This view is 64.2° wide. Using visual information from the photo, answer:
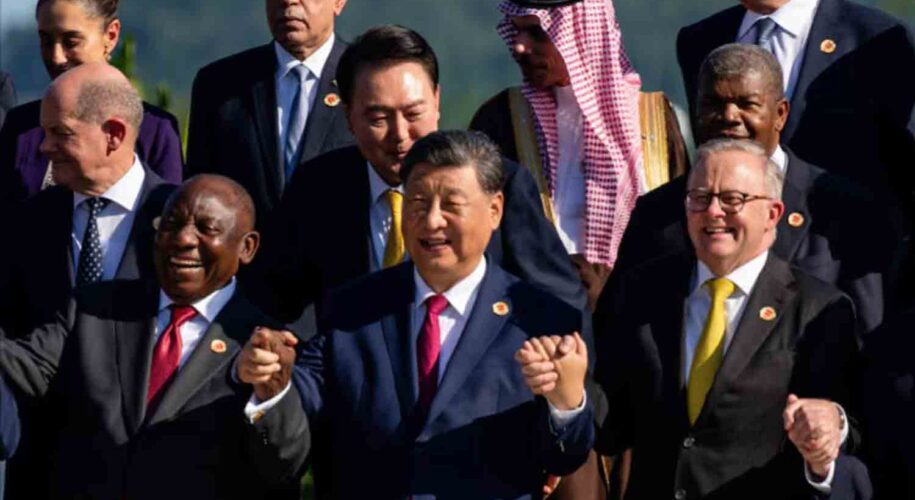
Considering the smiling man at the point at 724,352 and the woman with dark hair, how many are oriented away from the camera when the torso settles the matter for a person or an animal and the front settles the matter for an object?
0

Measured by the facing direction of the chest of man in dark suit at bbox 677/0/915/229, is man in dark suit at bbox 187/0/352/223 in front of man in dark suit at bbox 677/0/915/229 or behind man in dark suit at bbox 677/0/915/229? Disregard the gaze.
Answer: in front

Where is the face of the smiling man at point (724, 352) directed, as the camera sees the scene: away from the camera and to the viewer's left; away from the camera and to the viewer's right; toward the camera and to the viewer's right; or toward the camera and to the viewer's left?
toward the camera and to the viewer's left

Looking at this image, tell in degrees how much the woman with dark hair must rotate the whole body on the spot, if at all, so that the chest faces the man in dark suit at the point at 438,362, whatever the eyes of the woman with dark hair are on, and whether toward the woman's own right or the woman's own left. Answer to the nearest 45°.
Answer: approximately 90° to the woman's own left

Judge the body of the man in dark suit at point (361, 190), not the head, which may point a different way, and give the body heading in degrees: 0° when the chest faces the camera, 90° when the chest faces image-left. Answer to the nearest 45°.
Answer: approximately 0°

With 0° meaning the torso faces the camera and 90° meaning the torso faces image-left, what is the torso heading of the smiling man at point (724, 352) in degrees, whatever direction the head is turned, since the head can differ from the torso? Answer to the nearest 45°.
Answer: approximately 45°
